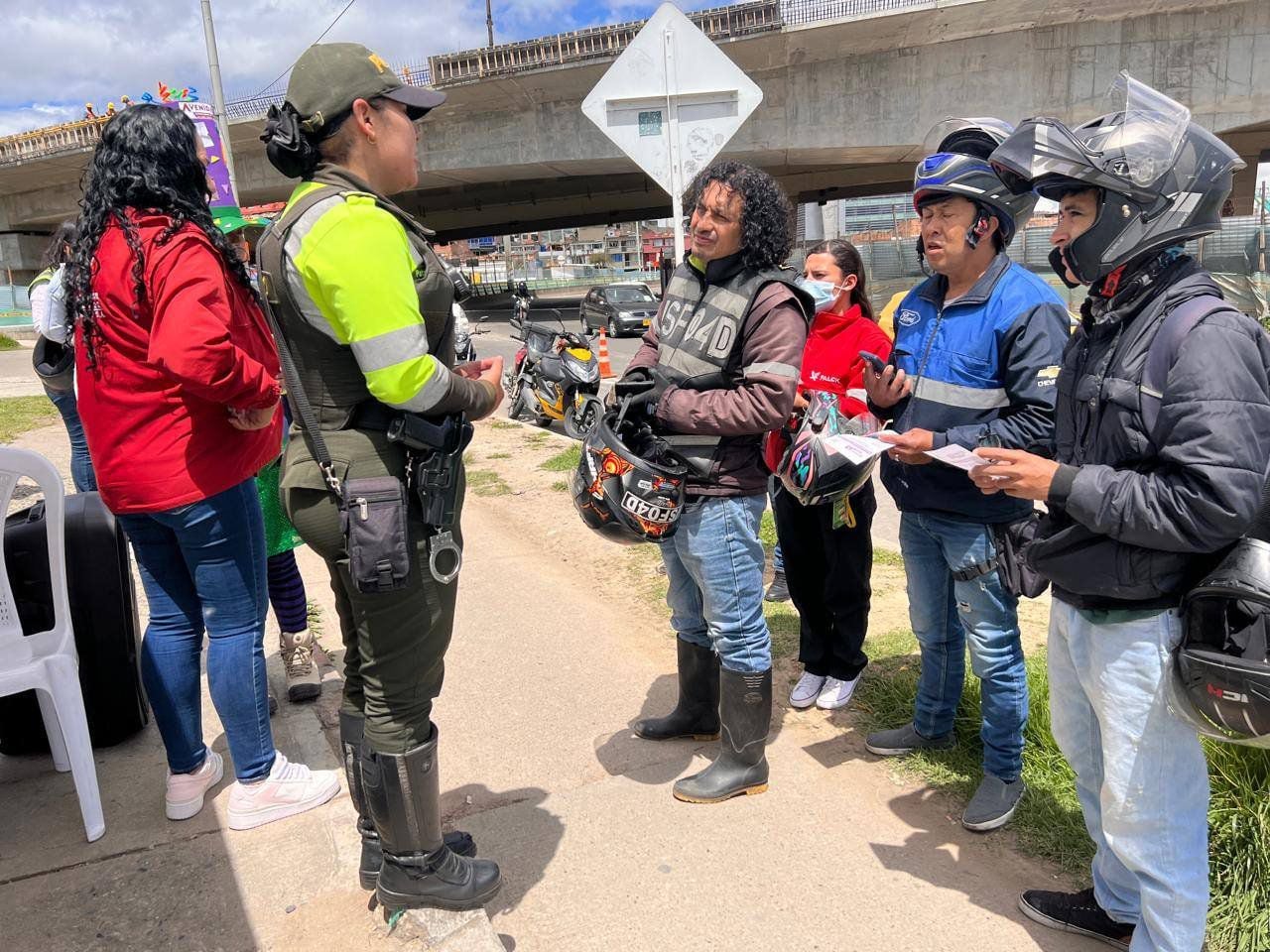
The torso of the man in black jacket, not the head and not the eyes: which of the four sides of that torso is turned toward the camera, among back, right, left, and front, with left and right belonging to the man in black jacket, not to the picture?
left

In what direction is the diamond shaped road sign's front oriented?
away from the camera

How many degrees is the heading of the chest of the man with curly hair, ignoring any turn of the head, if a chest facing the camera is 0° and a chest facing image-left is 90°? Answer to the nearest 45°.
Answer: approximately 45°

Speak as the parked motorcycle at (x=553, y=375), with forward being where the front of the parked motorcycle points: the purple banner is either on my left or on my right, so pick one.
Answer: on my right

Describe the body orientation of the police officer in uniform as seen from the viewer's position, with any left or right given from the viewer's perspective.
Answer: facing to the right of the viewer

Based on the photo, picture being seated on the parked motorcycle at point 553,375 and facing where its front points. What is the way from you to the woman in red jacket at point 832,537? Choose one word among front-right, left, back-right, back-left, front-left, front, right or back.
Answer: front-right

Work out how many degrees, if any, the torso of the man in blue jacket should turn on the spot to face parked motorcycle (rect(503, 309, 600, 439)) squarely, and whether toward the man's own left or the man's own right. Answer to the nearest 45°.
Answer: approximately 90° to the man's own right

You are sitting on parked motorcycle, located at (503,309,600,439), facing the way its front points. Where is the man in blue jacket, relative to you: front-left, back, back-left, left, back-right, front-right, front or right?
front-right

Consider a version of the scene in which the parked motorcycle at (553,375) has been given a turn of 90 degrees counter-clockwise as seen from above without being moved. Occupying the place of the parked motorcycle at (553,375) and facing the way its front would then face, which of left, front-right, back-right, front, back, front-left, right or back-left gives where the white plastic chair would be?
back-right

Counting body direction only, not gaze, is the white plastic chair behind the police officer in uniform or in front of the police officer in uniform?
behind

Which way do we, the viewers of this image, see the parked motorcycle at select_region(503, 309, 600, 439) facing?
facing the viewer and to the right of the viewer

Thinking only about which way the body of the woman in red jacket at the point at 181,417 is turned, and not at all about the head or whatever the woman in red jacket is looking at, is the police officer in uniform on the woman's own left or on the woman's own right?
on the woman's own right

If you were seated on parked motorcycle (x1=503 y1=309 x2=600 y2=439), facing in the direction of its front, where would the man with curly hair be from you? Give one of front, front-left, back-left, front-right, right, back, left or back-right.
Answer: front-right
